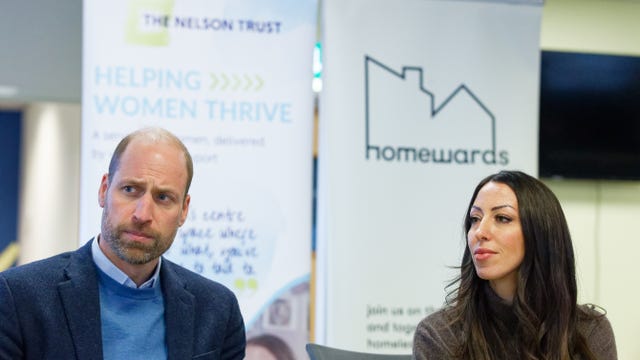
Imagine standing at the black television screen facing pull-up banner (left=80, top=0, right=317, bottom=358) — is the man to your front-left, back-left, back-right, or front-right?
front-left

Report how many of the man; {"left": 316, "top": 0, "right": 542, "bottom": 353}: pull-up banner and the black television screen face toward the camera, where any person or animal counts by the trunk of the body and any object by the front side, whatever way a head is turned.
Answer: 3

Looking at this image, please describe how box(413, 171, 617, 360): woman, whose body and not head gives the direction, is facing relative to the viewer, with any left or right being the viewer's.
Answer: facing the viewer and to the left of the viewer

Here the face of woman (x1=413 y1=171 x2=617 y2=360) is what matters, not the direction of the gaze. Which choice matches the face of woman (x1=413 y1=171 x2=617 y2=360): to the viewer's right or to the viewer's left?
to the viewer's left

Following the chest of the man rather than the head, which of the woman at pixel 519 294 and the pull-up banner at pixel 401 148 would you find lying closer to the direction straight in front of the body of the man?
the woman

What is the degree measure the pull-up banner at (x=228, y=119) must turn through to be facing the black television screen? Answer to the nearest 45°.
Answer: approximately 90° to its left

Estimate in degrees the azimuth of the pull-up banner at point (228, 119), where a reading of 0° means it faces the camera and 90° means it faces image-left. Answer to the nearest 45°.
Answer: approximately 0°

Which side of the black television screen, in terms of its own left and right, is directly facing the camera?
front

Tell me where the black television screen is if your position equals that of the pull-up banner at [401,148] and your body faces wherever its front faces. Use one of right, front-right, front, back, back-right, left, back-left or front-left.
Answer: back-left

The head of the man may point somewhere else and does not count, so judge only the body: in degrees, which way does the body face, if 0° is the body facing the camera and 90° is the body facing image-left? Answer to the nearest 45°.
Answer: approximately 0°

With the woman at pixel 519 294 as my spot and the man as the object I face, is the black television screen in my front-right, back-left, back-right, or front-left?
back-right

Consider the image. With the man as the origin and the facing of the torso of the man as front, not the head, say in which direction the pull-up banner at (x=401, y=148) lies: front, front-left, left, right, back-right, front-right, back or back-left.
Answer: back-left
